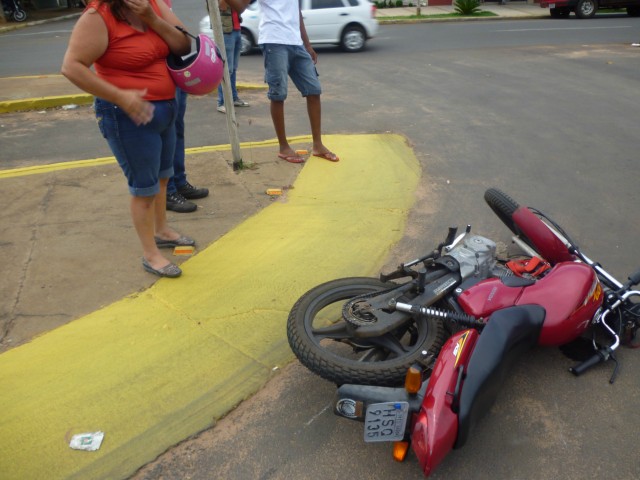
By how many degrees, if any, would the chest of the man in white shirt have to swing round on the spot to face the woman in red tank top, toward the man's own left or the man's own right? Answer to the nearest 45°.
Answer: approximately 45° to the man's own right

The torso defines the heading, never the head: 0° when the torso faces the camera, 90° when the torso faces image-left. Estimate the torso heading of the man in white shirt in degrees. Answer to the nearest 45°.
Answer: approximately 315°

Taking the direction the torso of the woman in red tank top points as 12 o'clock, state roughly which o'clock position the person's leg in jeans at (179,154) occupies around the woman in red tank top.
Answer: The person's leg in jeans is roughly at 8 o'clock from the woman in red tank top.

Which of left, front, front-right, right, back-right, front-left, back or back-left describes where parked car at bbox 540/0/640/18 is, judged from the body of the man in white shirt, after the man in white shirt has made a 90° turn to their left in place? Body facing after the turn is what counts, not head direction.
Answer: front

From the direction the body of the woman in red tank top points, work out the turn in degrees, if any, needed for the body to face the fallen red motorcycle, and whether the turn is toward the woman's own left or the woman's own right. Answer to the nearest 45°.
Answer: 0° — they already face it

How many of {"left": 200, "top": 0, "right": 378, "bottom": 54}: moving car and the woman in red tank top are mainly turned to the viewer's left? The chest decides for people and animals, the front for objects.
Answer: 1

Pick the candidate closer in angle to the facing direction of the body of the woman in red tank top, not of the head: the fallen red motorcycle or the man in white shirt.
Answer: the fallen red motorcycle

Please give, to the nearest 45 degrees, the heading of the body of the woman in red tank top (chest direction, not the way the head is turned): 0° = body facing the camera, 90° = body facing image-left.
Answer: approximately 315°

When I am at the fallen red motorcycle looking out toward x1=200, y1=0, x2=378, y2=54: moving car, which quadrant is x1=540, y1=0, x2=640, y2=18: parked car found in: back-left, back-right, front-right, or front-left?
front-right
